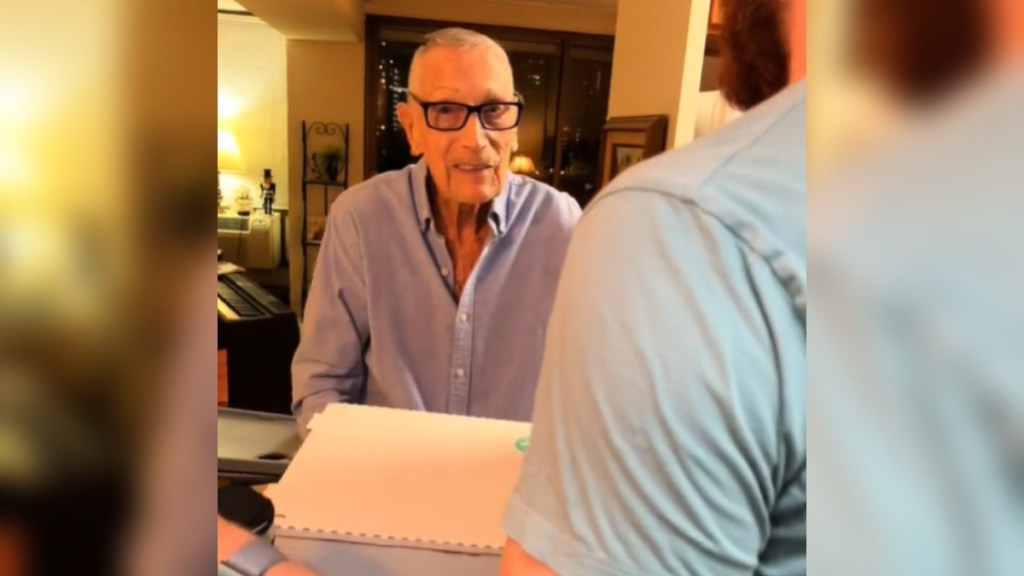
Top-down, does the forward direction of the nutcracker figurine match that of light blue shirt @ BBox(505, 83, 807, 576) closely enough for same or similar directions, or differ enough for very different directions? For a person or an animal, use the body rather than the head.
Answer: very different directions

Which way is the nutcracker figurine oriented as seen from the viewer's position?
toward the camera
